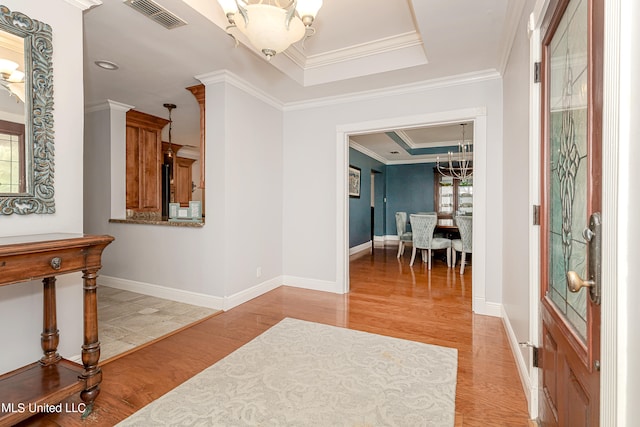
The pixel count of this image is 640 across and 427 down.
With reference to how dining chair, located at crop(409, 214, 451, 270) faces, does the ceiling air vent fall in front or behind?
behind

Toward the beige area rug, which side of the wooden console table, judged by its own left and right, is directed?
front

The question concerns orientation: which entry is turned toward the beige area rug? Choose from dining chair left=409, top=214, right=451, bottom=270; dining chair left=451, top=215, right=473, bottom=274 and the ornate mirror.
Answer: the ornate mirror

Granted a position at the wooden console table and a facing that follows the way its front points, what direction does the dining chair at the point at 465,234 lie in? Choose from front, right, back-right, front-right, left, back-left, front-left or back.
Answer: front-left

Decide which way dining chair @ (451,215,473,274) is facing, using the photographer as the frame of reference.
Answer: facing away from the viewer and to the left of the viewer

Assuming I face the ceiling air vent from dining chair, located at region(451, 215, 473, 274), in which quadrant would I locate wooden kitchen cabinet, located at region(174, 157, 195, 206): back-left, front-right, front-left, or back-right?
front-right

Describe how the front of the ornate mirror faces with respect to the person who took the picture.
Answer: facing the viewer and to the right of the viewer

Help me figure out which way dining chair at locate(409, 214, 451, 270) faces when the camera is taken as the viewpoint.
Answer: facing away from the viewer and to the right of the viewer

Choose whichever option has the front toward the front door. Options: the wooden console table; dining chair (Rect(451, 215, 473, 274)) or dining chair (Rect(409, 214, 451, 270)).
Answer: the wooden console table

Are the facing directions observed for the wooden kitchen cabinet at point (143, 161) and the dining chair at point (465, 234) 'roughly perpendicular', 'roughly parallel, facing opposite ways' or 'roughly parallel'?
roughly perpendicular

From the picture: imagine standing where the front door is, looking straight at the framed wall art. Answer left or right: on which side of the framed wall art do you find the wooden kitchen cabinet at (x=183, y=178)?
left

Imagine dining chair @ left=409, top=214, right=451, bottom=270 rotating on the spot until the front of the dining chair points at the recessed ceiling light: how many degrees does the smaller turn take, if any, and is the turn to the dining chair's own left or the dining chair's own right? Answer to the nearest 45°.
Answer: approximately 180°

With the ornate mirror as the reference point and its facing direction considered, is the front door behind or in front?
in front

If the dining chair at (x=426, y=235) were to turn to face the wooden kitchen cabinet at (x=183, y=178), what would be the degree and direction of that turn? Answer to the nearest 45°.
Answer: approximately 135° to its left
